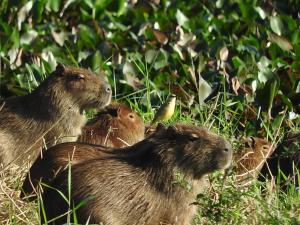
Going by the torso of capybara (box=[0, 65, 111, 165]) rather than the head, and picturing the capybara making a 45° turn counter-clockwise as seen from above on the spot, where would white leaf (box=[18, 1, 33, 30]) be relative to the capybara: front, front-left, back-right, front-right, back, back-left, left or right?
front-left

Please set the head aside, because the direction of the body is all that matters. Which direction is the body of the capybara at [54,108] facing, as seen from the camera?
to the viewer's right

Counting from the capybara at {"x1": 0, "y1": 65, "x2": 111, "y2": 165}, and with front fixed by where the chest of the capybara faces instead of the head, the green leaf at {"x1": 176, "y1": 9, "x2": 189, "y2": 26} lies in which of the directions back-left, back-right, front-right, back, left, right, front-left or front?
front-left

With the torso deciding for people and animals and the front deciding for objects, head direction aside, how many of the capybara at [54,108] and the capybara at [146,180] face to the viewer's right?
2

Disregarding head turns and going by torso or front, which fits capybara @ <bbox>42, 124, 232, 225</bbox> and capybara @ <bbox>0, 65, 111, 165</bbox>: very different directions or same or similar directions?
same or similar directions

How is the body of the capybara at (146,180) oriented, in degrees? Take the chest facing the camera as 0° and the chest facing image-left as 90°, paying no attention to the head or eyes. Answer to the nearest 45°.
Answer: approximately 270°
